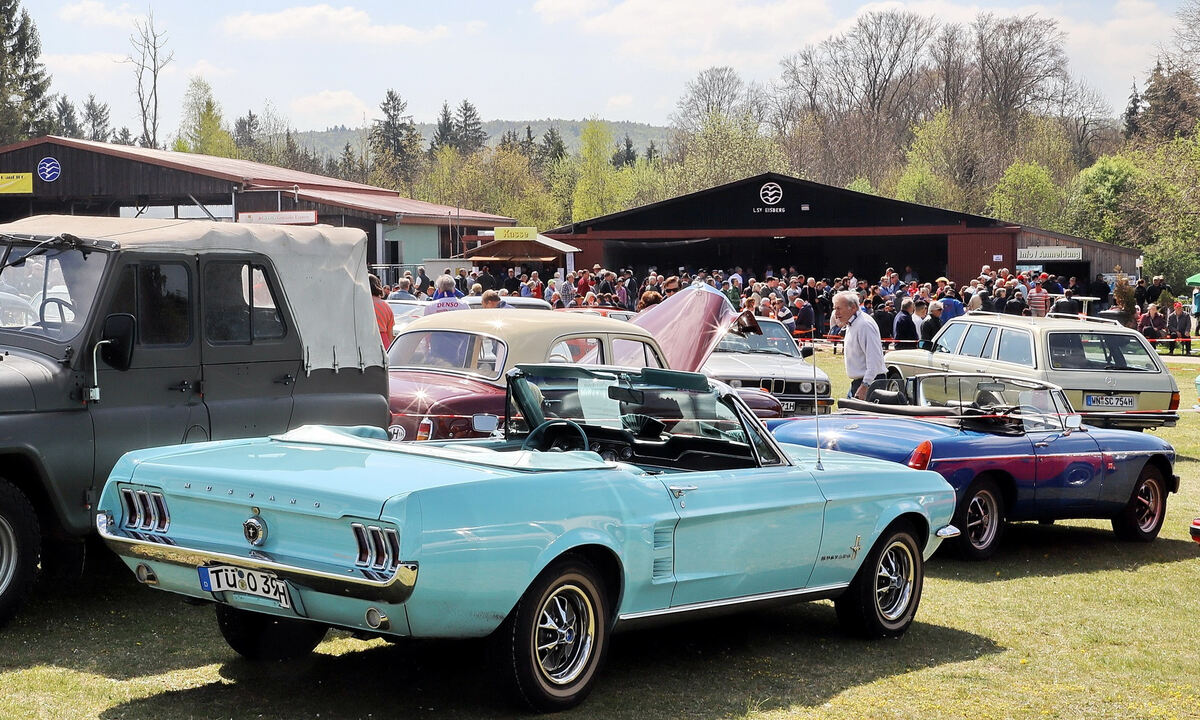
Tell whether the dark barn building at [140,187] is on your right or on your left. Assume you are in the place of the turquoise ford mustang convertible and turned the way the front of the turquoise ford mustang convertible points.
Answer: on your left

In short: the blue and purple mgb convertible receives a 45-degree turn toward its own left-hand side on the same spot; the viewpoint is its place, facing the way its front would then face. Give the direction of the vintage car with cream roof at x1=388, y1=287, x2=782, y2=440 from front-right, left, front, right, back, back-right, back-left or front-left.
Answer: left

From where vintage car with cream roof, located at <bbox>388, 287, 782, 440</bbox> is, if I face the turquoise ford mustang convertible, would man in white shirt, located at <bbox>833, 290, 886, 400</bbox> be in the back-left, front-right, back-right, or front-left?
back-left

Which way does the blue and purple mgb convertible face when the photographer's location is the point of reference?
facing away from the viewer and to the right of the viewer

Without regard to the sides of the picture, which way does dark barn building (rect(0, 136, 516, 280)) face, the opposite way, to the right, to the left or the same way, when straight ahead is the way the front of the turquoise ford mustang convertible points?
the opposite way

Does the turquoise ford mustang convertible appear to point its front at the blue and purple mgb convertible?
yes

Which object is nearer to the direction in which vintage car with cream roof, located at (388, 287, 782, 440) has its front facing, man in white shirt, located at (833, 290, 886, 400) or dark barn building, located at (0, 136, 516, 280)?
the man in white shirt

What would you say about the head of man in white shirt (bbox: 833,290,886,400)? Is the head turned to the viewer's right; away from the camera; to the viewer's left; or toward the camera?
to the viewer's left

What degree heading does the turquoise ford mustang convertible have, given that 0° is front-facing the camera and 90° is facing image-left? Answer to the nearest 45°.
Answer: approximately 225°

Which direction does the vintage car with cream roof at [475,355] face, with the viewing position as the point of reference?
facing away from the viewer and to the right of the viewer

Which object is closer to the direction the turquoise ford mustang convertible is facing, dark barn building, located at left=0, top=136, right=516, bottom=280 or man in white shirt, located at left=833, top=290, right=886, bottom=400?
the man in white shirt

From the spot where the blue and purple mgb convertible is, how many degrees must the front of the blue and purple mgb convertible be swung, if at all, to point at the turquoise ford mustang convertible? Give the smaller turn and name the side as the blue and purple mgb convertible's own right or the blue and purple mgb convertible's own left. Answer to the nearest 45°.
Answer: approximately 135° to the blue and purple mgb convertible's own right
